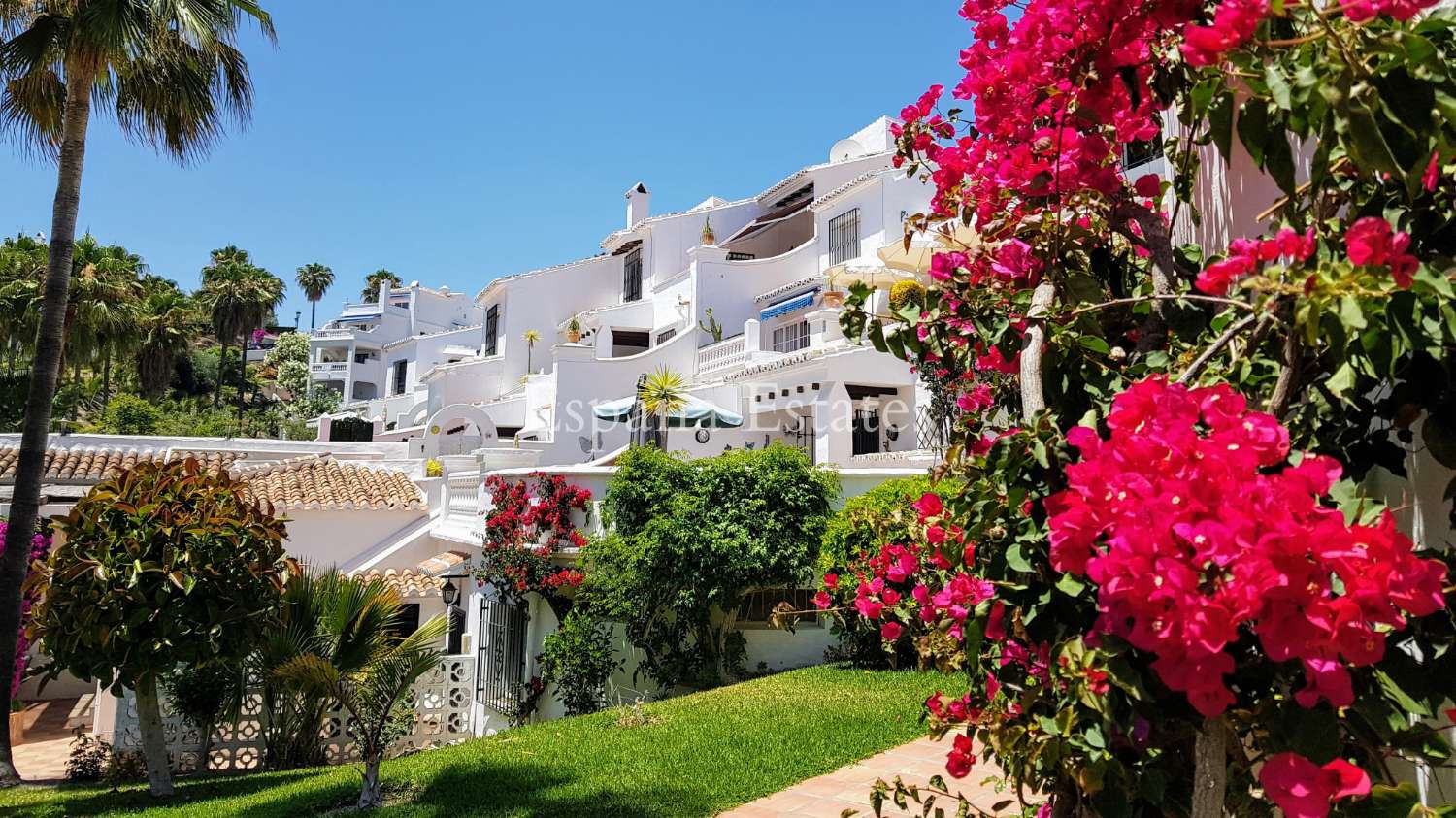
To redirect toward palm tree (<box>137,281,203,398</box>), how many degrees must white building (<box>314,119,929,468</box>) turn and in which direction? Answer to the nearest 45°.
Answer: approximately 90° to its right

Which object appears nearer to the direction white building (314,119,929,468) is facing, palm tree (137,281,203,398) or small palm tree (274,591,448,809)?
the small palm tree

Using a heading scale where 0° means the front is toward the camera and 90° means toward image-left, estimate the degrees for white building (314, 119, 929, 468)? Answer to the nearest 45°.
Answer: approximately 45°

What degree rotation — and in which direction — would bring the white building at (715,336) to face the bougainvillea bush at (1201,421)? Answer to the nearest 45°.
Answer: approximately 45° to its left

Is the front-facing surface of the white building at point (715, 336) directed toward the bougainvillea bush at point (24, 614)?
yes

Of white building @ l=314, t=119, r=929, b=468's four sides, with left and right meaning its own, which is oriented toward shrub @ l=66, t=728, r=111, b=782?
front

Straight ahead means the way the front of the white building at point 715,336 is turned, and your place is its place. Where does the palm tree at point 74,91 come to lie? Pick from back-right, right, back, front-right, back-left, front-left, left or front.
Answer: front

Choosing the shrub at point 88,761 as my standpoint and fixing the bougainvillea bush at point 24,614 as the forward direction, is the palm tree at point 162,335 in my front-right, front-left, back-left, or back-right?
front-right

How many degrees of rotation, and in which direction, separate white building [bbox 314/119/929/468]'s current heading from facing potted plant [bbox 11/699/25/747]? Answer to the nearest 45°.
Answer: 0° — it already faces it

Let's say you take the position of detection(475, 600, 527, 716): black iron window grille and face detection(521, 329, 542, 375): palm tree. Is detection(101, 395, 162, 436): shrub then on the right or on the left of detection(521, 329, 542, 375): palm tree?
left
